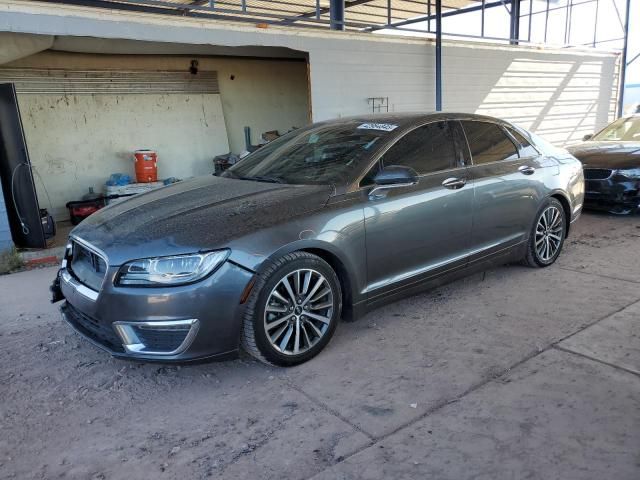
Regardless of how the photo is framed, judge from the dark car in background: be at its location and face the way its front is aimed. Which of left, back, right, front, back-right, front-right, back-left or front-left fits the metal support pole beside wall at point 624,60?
back-right

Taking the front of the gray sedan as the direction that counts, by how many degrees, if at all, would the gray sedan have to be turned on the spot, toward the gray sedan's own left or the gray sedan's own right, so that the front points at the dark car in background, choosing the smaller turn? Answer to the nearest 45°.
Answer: approximately 180°

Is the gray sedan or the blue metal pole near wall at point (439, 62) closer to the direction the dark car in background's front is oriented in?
the gray sedan

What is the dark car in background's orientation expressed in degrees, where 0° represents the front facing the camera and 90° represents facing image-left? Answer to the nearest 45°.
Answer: approximately 45°

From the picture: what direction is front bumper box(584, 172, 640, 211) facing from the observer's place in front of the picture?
facing the viewer and to the left of the viewer

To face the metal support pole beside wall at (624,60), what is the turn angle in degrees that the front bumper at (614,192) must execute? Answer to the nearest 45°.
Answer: approximately 135° to its right

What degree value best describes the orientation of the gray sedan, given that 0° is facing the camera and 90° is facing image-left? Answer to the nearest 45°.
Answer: approximately 45°

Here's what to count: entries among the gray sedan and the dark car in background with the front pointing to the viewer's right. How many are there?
0

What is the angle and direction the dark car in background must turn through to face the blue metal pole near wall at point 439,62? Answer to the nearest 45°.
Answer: approximately 90° to its right

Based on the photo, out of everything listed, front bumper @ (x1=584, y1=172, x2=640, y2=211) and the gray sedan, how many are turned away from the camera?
0

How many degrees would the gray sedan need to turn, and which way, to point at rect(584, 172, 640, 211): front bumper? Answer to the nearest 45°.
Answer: approximately 180°

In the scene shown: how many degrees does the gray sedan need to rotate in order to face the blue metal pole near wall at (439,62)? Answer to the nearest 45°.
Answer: approximately 135° to its right

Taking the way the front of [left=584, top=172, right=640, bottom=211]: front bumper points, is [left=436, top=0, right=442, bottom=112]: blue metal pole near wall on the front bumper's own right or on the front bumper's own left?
on the front bumper's own right
